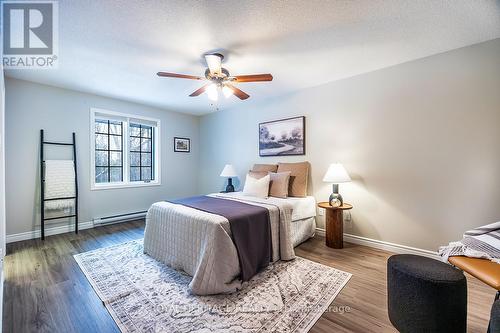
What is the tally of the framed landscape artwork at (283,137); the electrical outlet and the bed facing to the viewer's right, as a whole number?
0

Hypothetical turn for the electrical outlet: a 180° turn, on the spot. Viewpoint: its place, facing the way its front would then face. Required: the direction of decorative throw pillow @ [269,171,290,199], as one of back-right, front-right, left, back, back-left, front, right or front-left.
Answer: left

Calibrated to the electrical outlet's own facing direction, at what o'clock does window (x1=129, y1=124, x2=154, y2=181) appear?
The window is roughly at 3 o'clock from the electrical outlet.

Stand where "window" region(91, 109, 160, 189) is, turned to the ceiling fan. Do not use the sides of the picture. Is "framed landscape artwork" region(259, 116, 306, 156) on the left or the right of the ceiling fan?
left

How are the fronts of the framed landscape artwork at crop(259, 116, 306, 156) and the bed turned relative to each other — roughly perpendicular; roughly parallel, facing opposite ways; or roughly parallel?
roughly parallel

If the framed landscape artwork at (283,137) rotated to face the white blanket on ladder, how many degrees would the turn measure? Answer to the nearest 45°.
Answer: approximately 45° to its right

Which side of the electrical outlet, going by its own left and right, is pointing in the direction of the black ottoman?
front

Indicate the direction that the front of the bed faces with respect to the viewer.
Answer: facing the viewer and to the left of the viewer

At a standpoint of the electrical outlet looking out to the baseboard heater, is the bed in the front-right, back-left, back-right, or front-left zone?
front-left

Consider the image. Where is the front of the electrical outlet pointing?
toward the camera

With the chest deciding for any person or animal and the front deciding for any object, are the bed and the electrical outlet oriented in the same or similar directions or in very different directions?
same or similar directions

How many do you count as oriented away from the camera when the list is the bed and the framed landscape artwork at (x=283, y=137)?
0

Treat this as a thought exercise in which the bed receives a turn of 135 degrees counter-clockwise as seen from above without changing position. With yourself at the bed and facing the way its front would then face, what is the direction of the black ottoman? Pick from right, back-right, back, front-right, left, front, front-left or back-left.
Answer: front-right

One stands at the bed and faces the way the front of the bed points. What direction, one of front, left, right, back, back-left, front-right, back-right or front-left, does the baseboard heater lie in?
right

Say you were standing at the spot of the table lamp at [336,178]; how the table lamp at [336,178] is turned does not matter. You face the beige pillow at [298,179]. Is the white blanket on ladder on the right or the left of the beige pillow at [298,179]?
left

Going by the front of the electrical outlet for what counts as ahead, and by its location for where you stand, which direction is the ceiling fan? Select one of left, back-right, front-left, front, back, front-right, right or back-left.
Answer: front-right
